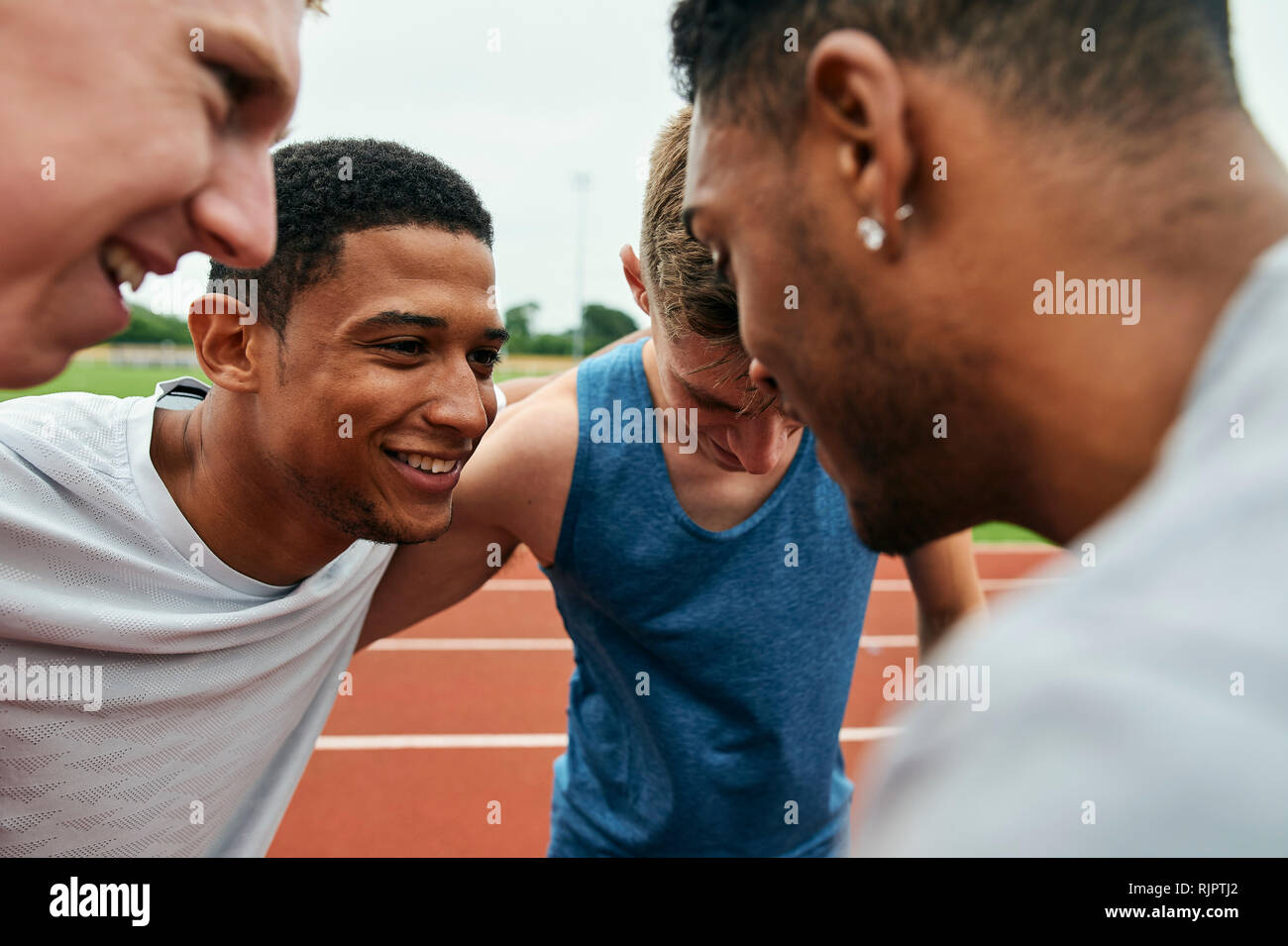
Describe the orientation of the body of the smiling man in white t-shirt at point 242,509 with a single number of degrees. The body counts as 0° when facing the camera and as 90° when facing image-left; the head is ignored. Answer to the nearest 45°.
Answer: approximately 315°

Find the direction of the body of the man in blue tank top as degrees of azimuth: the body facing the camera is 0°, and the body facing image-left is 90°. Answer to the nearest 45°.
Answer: approximately 0°

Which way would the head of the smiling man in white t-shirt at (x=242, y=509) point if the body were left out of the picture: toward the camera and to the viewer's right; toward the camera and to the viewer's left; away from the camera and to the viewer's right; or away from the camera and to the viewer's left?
toward the camera and to the viewer's right
